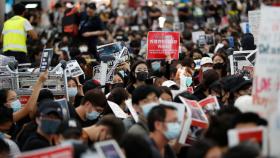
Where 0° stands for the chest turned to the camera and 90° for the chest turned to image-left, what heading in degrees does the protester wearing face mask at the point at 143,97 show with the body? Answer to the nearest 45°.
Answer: approximately 315°

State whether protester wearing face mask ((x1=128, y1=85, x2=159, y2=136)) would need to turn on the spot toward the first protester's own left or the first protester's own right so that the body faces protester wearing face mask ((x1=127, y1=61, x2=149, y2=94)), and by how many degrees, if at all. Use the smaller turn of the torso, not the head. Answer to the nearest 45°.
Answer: approximately 135° to the first protester's own left

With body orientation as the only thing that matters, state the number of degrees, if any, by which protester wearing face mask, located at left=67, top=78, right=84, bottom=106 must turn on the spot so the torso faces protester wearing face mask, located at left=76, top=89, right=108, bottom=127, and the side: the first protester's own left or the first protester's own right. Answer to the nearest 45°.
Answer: approximately 45° to the first protester's own left

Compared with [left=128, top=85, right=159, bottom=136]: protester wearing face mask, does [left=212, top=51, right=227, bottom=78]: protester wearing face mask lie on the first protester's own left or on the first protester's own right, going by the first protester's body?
on the first protester's own left

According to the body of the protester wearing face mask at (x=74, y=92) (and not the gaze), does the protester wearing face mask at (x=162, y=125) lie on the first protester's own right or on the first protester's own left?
on the first protester's own left
